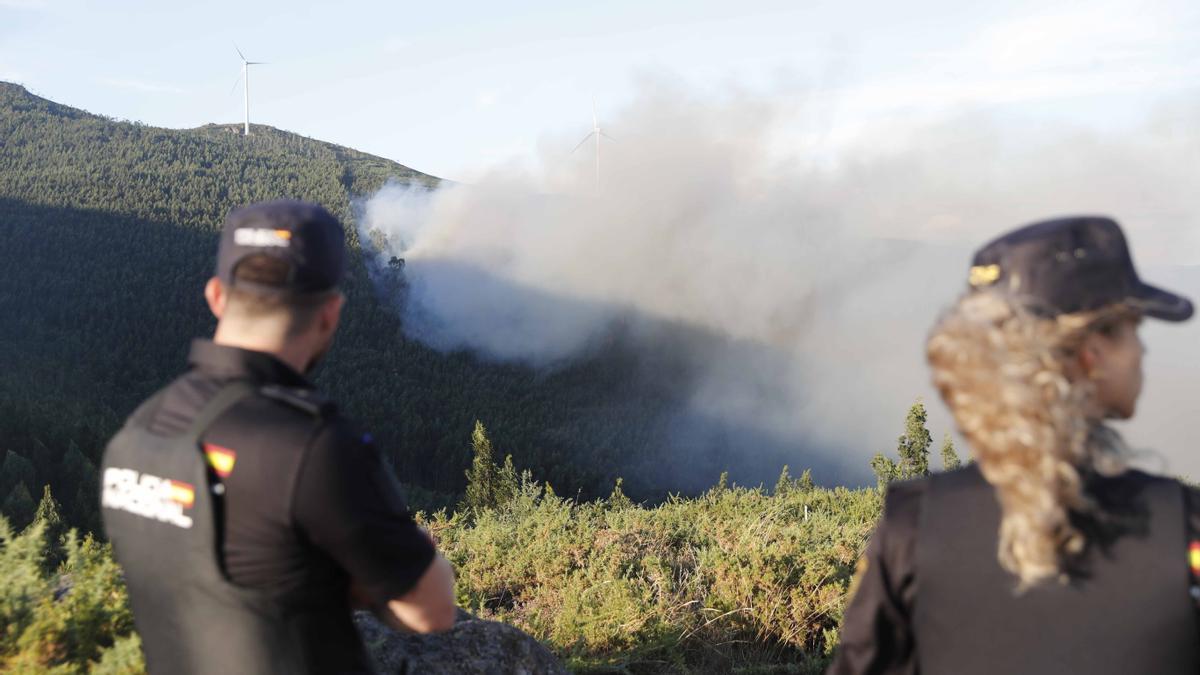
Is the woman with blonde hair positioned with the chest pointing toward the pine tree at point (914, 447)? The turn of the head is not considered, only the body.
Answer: yes

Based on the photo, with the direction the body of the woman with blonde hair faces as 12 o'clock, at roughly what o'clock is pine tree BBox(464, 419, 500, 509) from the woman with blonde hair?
The pine tree is roughly at 11 o'clock from the woman with blonde hair.

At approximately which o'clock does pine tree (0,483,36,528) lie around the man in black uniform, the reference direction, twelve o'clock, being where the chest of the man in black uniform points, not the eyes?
The pine tree is roughly at 10 o'clock from the man in black uniform.

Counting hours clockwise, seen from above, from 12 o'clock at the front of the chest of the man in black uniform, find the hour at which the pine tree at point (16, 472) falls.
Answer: The pine tree is roughly at 10 o'clock from the man in black uniform.

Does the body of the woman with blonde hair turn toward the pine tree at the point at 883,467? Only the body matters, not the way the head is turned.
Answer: yes

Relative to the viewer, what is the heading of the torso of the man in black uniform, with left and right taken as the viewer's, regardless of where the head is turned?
facing away from the viewer and to the right of the viewer

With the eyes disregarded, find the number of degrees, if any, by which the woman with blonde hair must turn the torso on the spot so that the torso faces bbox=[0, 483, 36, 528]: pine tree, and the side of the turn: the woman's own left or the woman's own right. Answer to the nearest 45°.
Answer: approximately 45° to the woman's own left

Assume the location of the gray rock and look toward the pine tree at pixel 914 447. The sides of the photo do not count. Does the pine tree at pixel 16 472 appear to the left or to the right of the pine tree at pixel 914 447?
left

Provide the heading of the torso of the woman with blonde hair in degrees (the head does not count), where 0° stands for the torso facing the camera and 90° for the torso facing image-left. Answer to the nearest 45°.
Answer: approximately 180°
